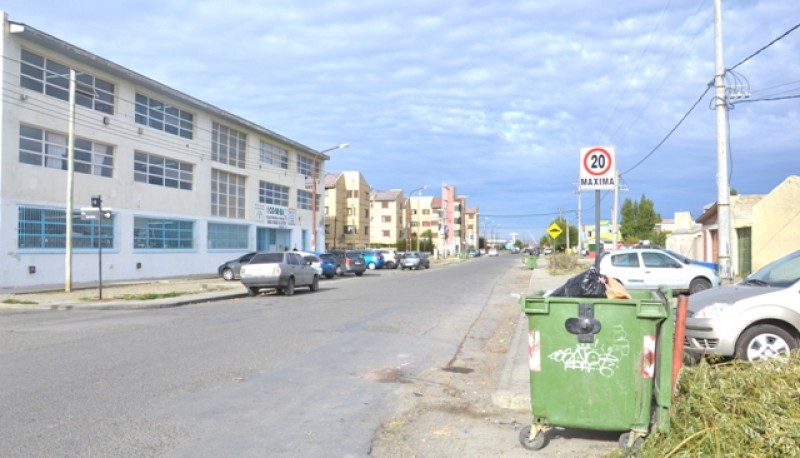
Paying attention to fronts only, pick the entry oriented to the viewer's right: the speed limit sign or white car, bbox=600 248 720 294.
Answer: the white car

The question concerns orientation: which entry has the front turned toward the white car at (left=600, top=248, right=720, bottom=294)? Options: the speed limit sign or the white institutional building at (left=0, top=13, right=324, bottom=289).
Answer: the white institutional building

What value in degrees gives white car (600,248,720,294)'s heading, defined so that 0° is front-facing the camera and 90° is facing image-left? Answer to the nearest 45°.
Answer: approximately 270°

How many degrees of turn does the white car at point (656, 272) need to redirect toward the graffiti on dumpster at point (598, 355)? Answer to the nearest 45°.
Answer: approximately 90° to its right

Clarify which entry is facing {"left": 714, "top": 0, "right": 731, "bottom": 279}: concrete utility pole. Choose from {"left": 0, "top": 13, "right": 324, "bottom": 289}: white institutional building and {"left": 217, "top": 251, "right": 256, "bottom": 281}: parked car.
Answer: the white institutional building

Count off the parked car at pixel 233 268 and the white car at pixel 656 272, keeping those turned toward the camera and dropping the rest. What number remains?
0

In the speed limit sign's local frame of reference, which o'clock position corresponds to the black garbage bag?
The black garbage bag is roughly at 12 o'clock from the speed limit sign.

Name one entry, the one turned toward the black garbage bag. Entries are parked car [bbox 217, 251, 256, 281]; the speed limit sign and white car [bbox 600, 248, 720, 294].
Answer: the speed limit sign

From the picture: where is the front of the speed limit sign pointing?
toward the camera

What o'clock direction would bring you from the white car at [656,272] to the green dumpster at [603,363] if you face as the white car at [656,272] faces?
The green dumpster is roughly at 3 o'clock from the white car.

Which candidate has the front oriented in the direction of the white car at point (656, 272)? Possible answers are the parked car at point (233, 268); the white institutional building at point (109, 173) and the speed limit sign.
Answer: the white institutional building
